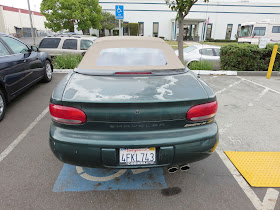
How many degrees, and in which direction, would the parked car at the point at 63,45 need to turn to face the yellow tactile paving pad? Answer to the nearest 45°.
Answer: approximately 90° to its right

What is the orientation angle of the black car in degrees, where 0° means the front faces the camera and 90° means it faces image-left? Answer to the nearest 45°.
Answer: approximately 225°

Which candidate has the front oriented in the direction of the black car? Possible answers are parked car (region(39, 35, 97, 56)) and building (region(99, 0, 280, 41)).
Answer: the building

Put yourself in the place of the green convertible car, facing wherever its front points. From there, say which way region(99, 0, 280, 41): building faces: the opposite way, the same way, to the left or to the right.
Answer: the opposite way

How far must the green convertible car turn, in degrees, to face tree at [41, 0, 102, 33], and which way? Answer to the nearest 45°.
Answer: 0° — it already faces it

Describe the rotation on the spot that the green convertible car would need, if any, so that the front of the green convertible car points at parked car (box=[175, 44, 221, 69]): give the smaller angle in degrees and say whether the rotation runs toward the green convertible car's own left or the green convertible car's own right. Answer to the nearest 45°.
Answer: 0° — it already faces it

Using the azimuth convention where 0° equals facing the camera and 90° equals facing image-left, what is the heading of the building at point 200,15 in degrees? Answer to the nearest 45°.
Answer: approximately 0°

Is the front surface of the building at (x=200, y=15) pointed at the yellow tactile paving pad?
yes

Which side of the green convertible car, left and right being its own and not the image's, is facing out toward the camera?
back

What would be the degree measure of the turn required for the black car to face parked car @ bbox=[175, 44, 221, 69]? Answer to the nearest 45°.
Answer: approximately 45° to its right

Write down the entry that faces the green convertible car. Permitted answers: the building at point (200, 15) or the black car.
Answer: the building

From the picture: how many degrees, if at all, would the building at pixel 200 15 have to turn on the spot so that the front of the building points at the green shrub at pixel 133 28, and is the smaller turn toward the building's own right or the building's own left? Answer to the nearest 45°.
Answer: approximately 45° to the building's own right
